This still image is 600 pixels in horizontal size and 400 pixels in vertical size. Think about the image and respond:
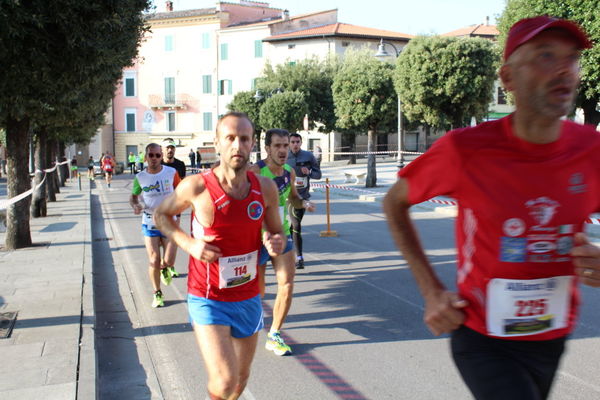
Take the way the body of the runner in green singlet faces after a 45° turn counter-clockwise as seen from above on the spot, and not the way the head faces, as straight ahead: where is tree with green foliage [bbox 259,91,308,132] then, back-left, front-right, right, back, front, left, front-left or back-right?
left

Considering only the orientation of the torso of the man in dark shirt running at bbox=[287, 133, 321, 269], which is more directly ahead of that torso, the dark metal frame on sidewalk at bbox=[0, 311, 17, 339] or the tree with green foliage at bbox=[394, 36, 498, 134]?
the dark metal frame on sidewalk

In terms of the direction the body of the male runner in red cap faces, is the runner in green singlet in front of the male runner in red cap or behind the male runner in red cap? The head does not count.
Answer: behind

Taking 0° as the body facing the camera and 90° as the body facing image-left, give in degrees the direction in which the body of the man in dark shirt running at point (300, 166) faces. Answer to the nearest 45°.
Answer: approximately 0°

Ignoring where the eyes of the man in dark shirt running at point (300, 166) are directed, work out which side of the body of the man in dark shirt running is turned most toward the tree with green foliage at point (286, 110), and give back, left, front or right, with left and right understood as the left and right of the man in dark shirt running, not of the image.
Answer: back

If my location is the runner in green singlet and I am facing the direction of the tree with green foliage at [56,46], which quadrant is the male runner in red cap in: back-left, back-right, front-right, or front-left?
back-left

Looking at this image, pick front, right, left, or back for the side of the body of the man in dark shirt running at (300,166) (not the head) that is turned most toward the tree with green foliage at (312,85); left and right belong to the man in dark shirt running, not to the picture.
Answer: back
